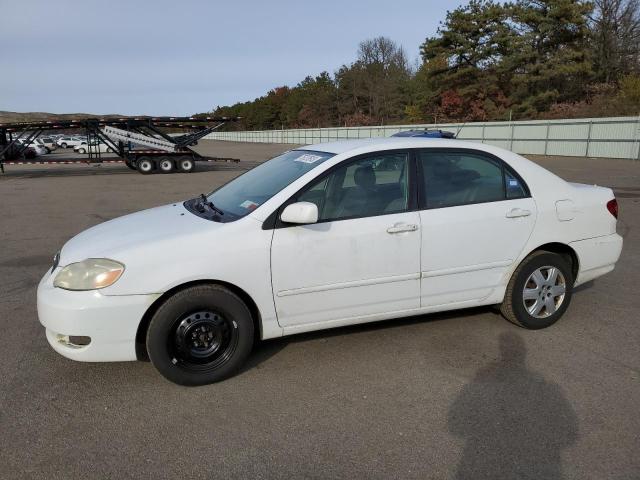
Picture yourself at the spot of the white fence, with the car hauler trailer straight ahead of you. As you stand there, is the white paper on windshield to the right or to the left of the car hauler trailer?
left

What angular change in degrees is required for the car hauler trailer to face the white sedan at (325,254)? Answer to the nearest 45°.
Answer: approximately 90° to its left

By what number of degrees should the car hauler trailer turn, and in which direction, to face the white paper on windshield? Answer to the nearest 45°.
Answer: approximately 90° to its left

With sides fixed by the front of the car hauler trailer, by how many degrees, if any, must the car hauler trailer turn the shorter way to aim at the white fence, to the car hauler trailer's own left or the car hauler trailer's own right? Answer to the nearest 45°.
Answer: approximately 180°

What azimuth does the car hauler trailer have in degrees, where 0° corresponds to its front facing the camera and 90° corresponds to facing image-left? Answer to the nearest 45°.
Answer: approximately 90°

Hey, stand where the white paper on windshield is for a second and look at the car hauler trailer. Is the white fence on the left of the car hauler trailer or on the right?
right
